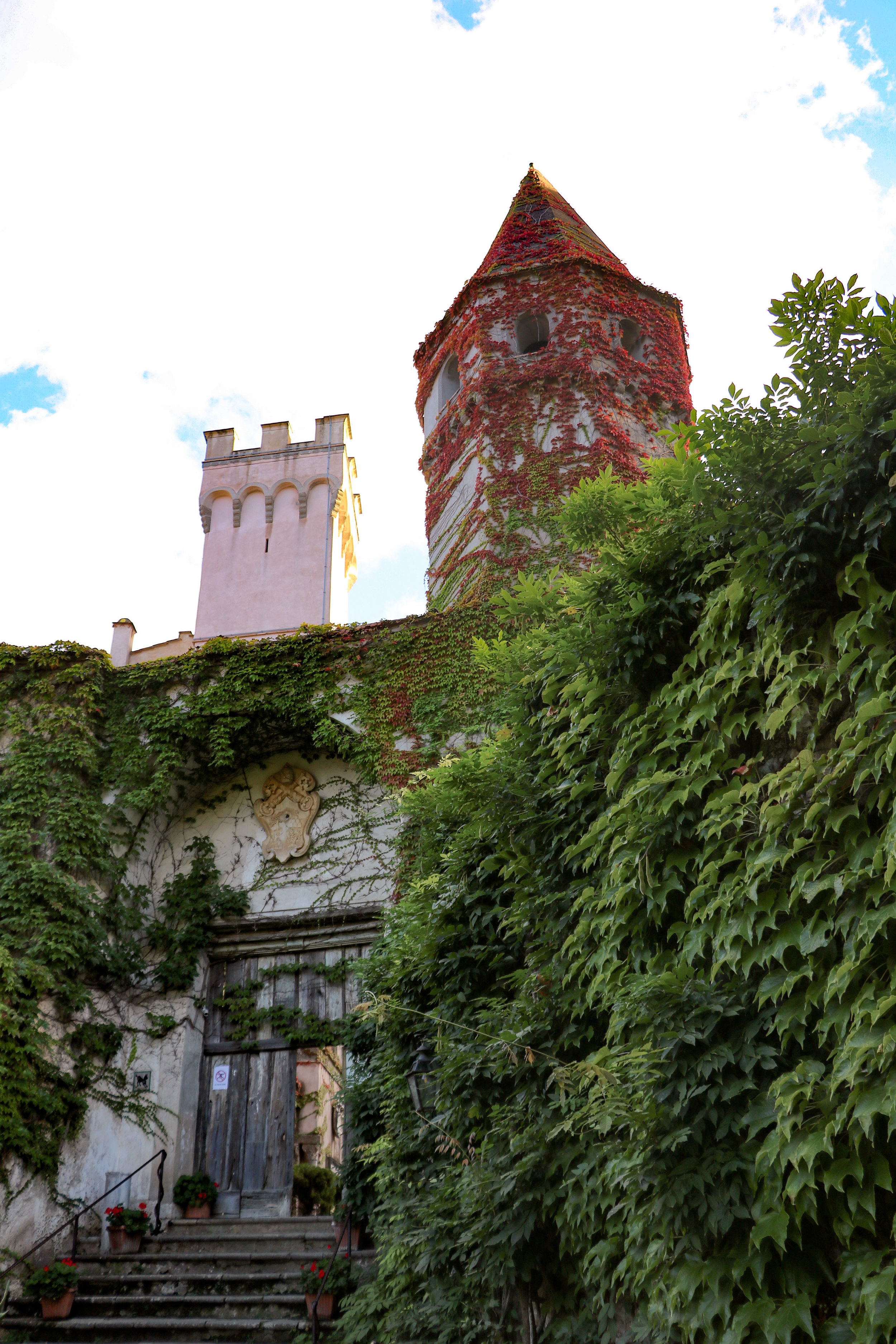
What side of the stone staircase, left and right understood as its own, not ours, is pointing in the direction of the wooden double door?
back

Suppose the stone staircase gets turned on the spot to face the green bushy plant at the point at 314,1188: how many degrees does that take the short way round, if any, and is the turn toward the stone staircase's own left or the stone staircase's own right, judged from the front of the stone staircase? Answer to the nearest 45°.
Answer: approximately 180°

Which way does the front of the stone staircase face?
toward the camera
